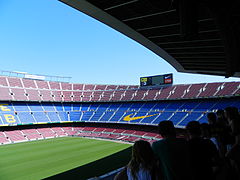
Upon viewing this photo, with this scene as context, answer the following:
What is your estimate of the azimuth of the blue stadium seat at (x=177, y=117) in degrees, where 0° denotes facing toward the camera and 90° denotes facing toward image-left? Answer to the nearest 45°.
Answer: approximately 45°

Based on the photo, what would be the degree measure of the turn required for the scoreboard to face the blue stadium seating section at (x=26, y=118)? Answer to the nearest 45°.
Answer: approximately 45° to its right

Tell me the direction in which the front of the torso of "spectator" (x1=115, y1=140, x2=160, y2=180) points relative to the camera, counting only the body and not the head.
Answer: away from the camera

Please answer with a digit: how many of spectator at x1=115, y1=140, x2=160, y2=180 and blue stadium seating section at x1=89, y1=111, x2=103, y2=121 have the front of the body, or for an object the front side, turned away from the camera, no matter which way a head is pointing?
1

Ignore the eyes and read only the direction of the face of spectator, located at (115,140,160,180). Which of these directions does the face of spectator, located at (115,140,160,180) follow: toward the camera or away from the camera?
away from the camera

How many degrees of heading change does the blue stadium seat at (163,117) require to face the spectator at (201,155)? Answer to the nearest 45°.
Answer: approximately 45° to its left

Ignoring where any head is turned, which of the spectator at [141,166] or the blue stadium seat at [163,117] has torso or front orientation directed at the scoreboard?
the spectator

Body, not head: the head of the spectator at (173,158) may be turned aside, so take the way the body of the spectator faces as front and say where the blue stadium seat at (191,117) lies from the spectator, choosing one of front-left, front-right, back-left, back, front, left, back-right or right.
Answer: front-right

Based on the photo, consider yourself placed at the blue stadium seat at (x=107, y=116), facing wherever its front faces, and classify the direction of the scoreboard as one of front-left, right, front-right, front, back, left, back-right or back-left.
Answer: back-left

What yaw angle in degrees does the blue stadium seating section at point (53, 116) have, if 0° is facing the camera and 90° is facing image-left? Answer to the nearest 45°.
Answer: approximately 315°

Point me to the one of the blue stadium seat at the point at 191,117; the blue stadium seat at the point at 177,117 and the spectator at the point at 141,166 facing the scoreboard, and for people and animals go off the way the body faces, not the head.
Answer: the spectator
